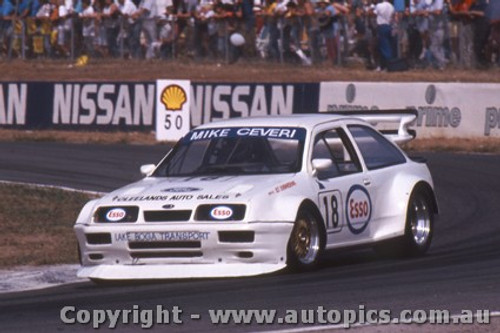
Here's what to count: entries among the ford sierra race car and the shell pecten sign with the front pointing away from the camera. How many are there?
0

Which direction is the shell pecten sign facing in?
toward the camera

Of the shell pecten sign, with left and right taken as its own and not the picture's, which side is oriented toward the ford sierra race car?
front

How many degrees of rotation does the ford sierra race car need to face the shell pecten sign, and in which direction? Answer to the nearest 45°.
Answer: approximately 135° to its right

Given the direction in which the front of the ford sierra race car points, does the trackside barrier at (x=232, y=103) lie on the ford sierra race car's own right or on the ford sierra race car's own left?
on the ford sierra race car's own right

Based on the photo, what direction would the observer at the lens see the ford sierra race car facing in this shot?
facing the viewer and to the left of the viewer
